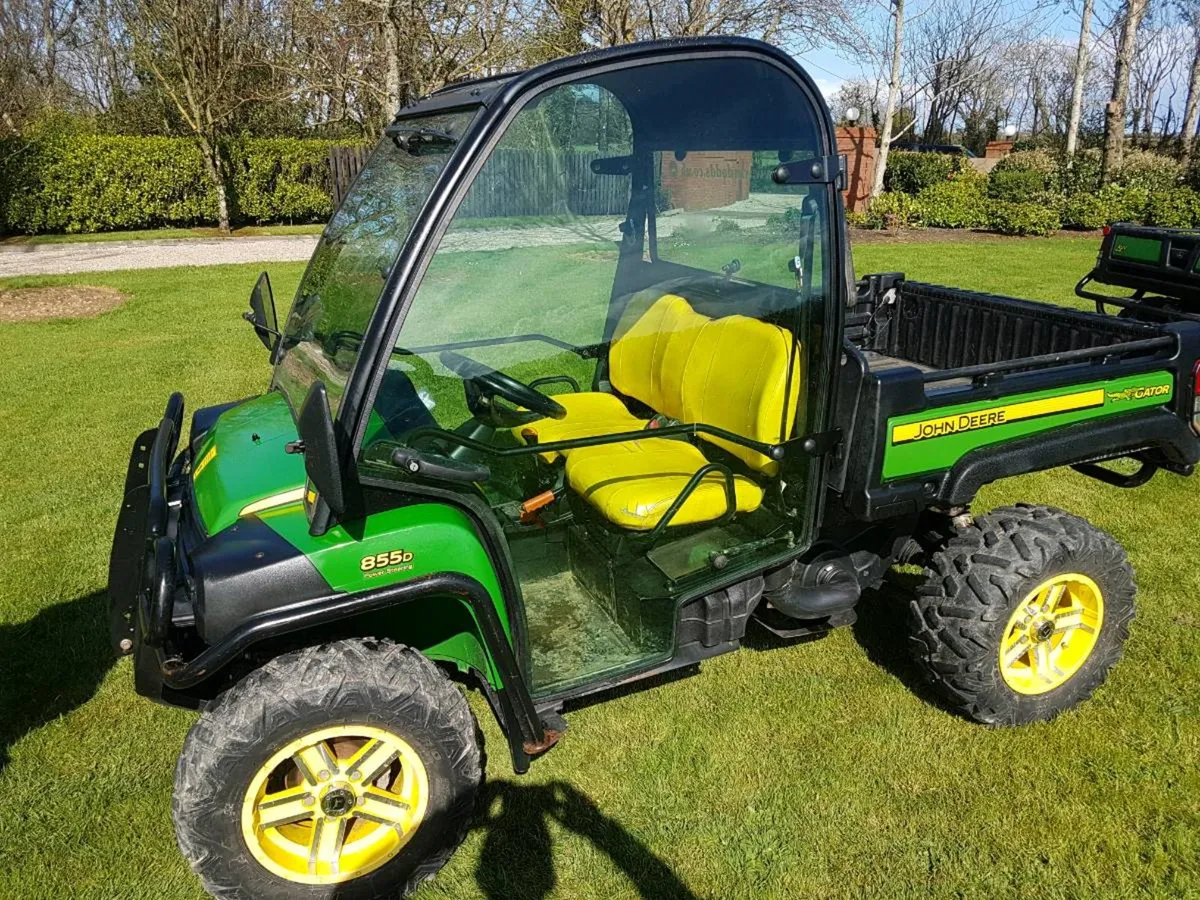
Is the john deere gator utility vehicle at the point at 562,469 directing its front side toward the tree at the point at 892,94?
no

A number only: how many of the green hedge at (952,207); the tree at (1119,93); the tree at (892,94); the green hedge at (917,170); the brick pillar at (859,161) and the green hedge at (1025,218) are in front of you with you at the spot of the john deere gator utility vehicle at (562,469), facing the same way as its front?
0

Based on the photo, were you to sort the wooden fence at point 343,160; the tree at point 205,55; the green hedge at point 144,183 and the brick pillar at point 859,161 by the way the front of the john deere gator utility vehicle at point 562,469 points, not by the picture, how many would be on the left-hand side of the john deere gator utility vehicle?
0

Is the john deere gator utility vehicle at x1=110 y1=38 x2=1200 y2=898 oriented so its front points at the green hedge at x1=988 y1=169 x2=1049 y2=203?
no

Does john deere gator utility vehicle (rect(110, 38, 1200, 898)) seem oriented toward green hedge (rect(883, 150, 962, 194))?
no

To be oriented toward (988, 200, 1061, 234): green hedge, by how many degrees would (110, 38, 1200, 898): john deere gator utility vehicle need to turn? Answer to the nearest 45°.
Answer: approximately 180°

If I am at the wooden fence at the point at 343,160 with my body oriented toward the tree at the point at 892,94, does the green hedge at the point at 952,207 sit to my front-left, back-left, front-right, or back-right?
front-right

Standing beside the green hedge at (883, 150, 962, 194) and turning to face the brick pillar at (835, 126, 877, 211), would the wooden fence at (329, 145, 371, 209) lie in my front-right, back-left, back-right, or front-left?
front-right

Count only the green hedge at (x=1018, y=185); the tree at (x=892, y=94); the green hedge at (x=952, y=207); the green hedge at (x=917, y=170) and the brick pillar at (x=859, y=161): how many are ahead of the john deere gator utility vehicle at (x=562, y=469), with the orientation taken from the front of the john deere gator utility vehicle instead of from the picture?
0

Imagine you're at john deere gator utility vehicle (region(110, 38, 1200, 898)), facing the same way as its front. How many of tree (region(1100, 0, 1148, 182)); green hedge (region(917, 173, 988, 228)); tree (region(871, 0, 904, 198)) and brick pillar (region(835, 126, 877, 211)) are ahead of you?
0

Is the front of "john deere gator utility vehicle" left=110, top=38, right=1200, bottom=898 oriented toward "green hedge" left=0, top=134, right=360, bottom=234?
no

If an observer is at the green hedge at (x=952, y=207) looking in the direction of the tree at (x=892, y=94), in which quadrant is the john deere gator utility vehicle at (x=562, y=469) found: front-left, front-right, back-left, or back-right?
back-left
